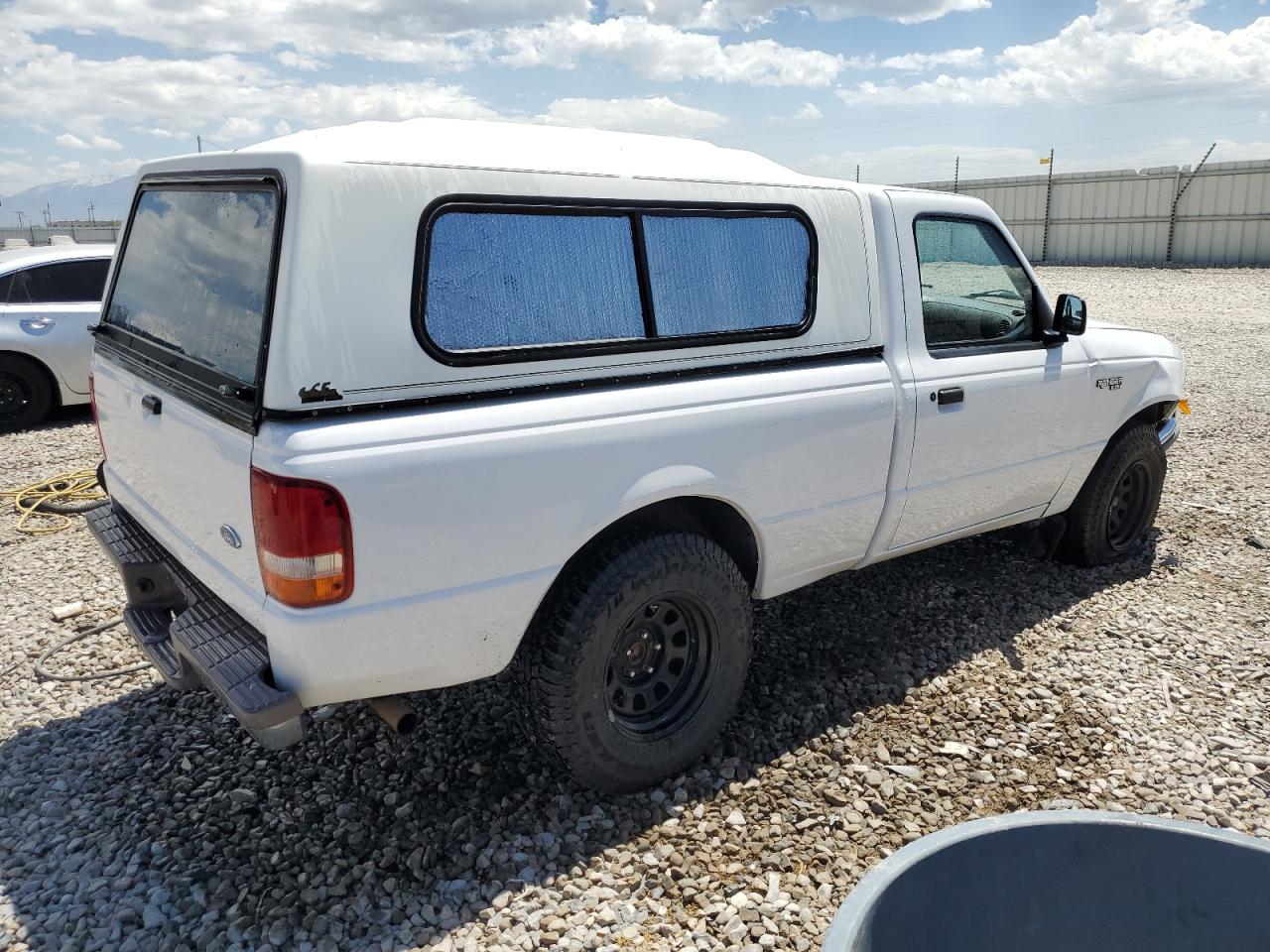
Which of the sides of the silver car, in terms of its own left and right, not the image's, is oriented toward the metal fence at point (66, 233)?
left

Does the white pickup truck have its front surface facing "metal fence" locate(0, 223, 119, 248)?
no

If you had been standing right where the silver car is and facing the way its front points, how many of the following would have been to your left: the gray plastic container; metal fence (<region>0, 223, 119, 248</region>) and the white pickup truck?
1

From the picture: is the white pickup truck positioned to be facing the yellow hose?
no

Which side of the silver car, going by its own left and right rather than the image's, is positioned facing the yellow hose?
right

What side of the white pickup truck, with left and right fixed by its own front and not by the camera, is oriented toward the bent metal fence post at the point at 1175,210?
front

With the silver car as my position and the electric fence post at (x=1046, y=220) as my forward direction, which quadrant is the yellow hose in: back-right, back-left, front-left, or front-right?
back-right

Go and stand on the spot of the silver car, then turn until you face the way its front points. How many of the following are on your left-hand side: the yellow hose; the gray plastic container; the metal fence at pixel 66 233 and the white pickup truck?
1

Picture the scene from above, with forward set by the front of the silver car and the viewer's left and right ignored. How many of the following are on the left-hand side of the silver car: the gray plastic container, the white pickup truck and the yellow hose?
0

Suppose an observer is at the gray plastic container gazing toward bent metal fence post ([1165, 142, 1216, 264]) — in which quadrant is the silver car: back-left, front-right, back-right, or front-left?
front-left

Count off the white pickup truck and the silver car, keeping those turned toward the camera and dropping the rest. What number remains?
0

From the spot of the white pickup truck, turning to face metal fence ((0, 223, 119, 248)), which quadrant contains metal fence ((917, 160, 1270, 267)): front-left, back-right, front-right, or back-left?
front-right

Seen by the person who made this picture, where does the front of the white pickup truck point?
facing away from the viewer and to the right of the viewer

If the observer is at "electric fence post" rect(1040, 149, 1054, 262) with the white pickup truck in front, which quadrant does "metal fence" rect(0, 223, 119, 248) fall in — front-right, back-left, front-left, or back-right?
front-right

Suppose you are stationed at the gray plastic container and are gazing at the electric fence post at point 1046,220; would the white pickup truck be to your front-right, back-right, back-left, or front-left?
front-left

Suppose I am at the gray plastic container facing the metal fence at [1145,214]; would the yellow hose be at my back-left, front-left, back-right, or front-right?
front-left
